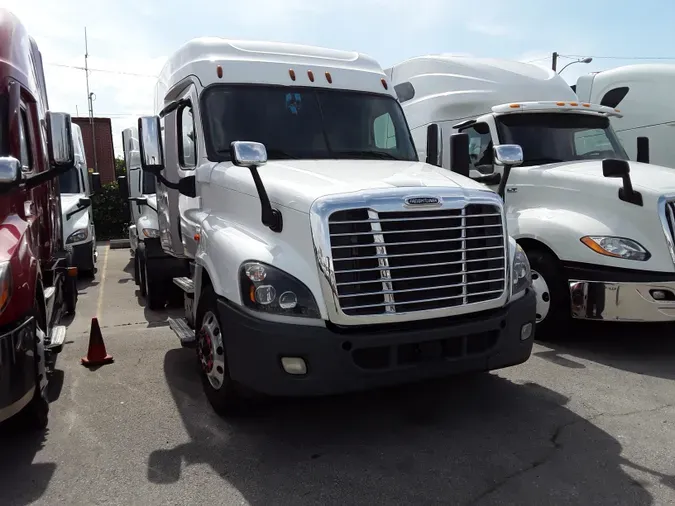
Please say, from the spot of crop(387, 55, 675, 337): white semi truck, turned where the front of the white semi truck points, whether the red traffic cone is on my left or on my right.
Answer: on my right

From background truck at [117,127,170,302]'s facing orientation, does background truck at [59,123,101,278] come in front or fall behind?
behind

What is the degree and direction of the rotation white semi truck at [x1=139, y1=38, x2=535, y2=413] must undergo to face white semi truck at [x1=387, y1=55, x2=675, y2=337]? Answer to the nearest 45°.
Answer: approximately 90° to its left

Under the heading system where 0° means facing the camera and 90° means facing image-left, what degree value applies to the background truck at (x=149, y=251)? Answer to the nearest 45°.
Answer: approximately 315°

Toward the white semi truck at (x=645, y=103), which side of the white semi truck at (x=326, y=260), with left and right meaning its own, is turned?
left

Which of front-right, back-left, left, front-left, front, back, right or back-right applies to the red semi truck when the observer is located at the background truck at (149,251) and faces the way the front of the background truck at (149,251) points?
front-right

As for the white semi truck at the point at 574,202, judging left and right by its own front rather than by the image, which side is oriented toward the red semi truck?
right

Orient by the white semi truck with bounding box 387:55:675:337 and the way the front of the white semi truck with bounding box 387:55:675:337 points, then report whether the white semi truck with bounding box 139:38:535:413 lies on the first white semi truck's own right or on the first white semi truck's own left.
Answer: on the first white semi truck's own right
